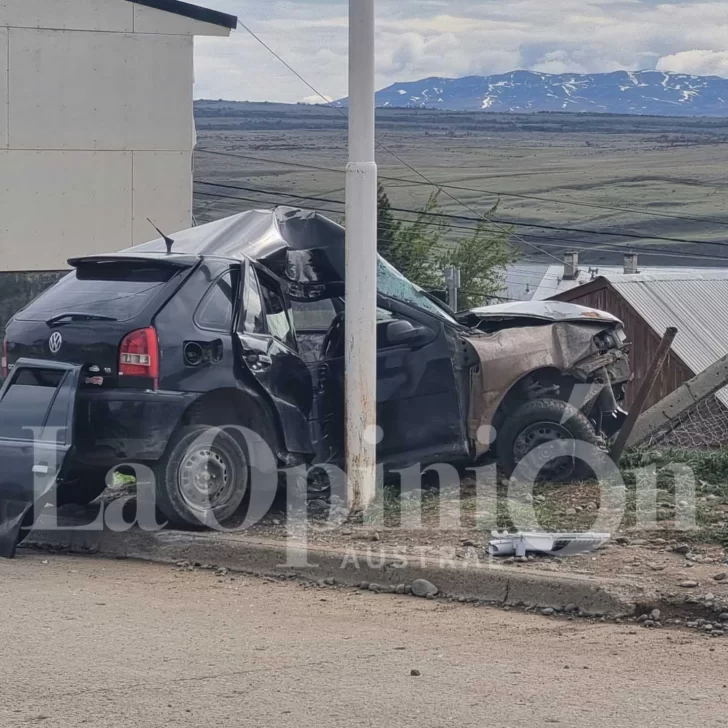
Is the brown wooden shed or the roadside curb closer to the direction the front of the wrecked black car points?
the brown wooden shed

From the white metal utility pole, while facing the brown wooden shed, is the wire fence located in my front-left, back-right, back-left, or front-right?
front-right

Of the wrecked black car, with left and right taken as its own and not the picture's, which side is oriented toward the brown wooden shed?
front

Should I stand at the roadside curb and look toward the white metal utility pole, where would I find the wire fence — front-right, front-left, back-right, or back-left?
front-right

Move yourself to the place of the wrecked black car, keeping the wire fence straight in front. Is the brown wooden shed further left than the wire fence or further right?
left

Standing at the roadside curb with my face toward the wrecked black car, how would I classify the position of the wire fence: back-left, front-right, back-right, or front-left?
front-right

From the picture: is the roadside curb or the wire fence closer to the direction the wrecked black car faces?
the wire fence

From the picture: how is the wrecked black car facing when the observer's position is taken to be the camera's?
facing away from the viewer and to the right of the viewer
